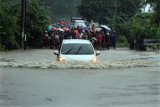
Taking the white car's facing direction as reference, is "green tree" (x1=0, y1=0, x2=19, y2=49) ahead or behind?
behind

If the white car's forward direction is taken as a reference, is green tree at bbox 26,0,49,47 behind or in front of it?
behind

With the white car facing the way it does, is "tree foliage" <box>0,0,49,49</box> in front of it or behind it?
behind

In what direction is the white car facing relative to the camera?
toward the camera
